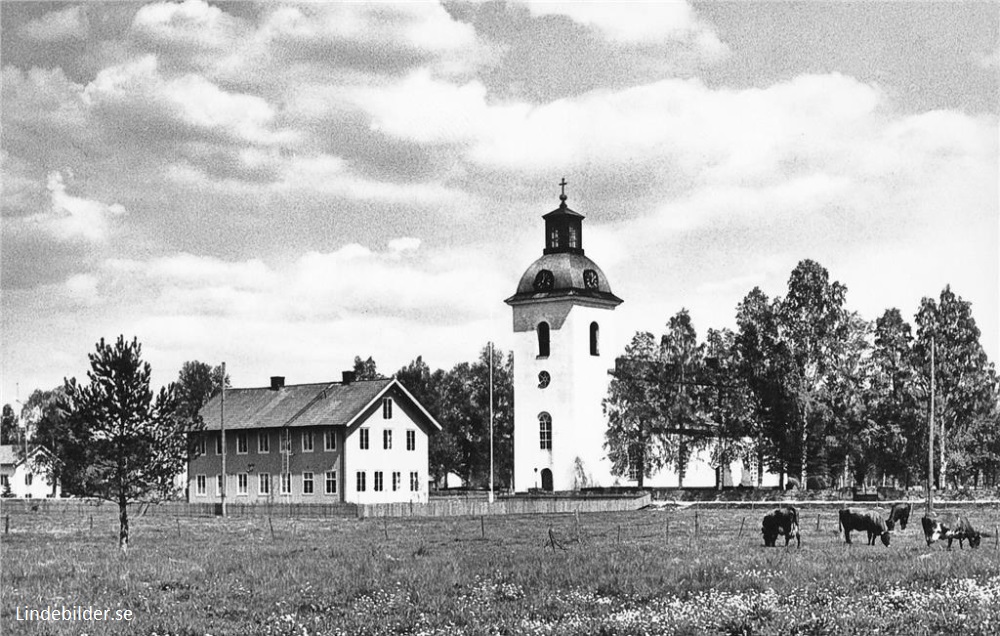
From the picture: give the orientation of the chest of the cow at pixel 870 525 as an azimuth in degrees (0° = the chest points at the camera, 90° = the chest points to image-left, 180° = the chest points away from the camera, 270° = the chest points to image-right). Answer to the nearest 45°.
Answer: approximately 270°

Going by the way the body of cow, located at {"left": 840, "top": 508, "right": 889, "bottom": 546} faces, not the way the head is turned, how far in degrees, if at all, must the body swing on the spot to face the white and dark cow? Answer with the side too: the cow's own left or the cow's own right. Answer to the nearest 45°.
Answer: approximately 45° to the cow's own right

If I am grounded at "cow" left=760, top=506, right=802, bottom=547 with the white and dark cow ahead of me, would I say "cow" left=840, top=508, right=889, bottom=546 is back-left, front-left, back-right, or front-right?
front-left

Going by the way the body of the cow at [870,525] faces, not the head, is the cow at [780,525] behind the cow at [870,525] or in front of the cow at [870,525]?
behind

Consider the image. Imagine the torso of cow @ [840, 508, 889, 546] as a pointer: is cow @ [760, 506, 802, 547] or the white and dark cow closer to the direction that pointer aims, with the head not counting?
the white and dark cow

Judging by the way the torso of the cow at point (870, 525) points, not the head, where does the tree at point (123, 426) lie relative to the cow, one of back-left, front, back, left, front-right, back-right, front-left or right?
back
